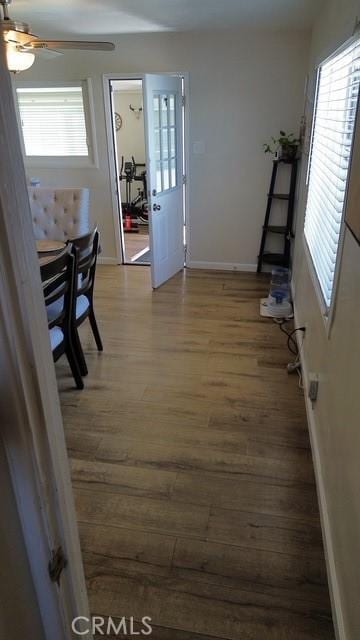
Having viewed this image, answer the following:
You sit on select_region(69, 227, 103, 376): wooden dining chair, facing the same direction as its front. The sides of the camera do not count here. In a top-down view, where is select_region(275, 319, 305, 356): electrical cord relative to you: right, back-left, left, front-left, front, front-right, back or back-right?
back-right

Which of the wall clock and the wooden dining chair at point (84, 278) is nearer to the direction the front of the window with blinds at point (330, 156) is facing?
the wooden dining chair

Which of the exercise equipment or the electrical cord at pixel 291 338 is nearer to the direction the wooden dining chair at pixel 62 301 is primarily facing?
the exercise equipment

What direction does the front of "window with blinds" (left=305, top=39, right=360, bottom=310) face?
to the viewer's left

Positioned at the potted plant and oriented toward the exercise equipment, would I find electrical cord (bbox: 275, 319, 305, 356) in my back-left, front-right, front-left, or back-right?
back-left

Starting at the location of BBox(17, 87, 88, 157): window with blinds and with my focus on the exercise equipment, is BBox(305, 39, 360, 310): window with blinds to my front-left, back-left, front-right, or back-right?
back-right

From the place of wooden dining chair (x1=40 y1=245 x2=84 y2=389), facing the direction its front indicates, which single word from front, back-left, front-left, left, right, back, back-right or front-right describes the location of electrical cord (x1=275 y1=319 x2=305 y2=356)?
back-right

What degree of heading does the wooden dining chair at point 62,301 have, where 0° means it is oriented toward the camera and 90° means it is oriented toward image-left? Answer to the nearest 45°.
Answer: approximately 135°

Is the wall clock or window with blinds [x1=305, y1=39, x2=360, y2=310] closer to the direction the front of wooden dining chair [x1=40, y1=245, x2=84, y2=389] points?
the wall clock

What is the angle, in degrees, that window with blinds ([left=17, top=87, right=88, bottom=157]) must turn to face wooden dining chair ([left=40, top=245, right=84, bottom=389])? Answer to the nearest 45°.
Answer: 0° — it already faces it

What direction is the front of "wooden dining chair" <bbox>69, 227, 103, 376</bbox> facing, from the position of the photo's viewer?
facing away from the viewer and to the left of the viewer

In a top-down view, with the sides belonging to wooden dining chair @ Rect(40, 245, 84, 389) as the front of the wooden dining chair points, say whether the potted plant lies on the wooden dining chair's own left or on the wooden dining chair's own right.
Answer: on the wooden dining chair's own right
